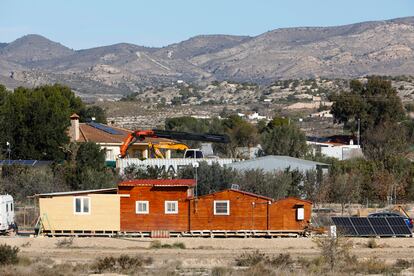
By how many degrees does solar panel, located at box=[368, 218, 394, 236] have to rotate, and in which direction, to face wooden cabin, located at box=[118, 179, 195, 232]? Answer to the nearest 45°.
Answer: approximately 90° to its right

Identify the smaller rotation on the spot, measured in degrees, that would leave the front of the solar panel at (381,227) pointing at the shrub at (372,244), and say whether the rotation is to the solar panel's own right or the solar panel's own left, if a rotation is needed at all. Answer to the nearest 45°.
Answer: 0° — it already faces it

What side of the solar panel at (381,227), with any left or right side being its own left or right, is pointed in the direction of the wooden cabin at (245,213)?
right

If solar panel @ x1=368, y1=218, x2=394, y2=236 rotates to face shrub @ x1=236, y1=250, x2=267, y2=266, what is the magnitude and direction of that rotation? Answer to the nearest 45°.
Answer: approximately 45° to its right

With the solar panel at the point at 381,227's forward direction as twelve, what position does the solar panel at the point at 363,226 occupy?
the solar panel at the point at 363,226 is roughly at 2 o'clock from the solar panel at the point at 381,227.

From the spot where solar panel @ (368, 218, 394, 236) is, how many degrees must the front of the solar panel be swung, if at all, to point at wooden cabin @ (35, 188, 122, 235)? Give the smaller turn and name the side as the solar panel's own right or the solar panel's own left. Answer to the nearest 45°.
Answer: approximately 90° to the solar panel's own right

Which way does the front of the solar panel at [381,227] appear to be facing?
toward the camera

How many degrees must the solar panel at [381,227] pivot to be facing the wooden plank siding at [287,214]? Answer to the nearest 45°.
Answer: approximately 90° to its right

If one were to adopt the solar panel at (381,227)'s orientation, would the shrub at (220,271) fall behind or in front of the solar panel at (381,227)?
in front

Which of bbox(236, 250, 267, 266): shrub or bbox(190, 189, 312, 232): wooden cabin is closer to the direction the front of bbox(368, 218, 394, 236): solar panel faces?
the shrub

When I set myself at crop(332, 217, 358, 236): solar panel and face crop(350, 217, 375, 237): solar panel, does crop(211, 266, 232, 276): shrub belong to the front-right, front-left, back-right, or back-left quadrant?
back-right

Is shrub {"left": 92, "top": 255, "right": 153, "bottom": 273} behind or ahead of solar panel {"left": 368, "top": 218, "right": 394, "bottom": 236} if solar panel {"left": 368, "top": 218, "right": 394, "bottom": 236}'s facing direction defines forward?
ahead

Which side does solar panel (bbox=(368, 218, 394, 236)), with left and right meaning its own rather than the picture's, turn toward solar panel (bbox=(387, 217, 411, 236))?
left
